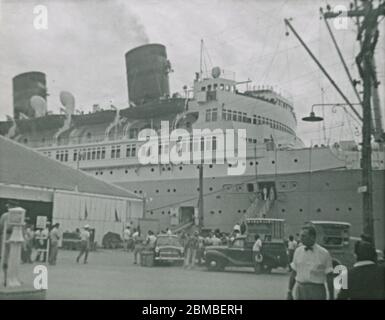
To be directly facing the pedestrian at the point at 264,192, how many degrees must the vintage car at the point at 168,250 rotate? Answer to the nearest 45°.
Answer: approximately 135° to its left

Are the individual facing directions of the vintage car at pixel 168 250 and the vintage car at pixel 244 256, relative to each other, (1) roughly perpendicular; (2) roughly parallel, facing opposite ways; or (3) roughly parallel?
roughly perpendicular

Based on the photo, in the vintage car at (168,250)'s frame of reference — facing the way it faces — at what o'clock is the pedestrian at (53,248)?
The pedestrian is roughly at 2 o'clock from the vintage car.

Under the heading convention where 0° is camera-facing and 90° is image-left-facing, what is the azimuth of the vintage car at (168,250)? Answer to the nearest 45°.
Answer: approximately 0°

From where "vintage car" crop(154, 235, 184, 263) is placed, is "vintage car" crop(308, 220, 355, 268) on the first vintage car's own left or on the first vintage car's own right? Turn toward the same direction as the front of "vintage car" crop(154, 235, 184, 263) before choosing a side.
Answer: on the first vintage car's own left

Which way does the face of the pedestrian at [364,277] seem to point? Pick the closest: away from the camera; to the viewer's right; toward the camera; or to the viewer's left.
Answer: away from the camera

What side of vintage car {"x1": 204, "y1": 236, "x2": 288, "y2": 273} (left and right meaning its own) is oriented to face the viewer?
left

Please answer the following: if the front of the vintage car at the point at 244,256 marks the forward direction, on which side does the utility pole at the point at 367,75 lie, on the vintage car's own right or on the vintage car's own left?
on the vintage car's own left

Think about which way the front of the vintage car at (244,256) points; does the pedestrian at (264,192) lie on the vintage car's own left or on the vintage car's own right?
on the vintage car's own right

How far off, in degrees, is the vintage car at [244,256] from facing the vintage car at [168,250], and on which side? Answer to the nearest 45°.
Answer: approximately 45° to its right

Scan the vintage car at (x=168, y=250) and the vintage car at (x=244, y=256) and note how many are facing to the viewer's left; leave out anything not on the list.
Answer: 1
